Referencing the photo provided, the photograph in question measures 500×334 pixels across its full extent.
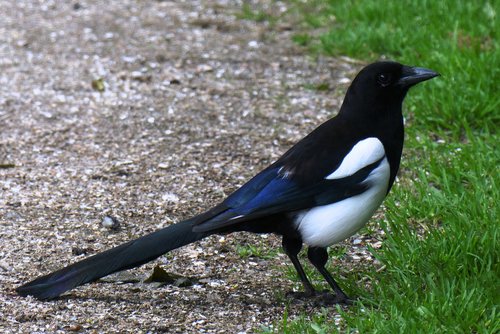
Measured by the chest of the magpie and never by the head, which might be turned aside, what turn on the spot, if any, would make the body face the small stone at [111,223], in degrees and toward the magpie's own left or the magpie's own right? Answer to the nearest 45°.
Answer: approximately 135° to the magpie's own left

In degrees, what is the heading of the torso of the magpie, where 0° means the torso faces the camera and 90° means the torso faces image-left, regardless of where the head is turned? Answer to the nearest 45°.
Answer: approximately 270°
